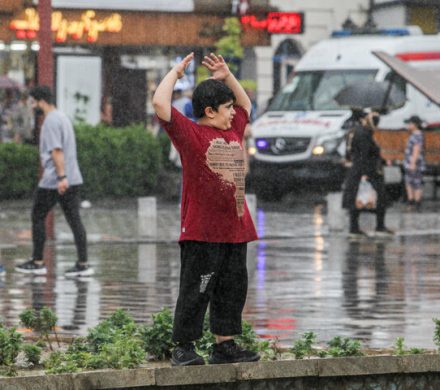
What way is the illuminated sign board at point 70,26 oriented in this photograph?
toward the camera

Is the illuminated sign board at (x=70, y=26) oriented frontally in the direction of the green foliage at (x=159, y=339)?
yes

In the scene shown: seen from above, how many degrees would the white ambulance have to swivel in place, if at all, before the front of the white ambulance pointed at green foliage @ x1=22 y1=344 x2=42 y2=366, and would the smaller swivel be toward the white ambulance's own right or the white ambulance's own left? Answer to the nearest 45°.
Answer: approximately 45° to the white ambulance's own left

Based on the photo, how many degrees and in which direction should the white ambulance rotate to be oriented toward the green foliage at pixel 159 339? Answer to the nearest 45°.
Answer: approximately 45° to its left

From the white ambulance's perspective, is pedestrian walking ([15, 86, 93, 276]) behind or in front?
in front

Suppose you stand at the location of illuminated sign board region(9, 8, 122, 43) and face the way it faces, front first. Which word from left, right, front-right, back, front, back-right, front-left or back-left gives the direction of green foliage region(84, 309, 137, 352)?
front

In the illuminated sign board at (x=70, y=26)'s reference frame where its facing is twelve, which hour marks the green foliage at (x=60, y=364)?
The green foliage is roughly at 12 o'clock from the illuminated sign board.
